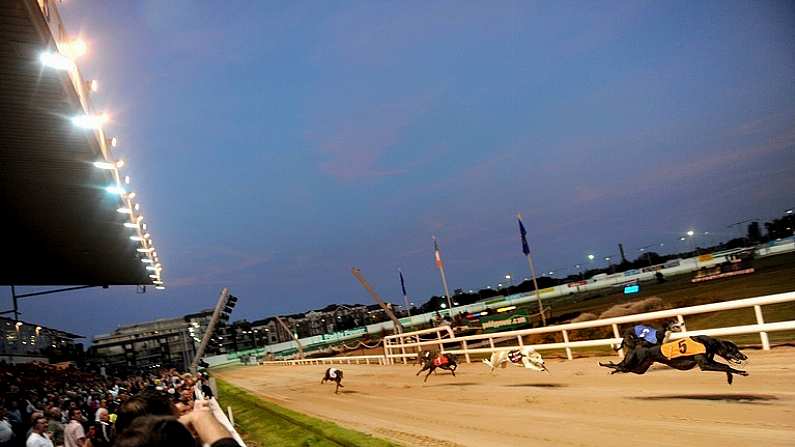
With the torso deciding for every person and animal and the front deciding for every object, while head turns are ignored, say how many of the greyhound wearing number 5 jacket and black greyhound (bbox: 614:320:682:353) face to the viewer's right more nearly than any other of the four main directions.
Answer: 2

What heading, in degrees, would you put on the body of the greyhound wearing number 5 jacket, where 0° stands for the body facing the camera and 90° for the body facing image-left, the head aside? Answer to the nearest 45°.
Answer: approximately 270°

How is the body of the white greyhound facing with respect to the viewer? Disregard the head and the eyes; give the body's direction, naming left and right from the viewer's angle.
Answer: facing to the right of the viewer

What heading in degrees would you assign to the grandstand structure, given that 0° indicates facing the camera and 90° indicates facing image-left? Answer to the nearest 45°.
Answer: approximately 270°

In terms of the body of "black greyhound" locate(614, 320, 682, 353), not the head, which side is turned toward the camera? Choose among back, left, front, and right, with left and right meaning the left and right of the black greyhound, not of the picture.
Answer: right

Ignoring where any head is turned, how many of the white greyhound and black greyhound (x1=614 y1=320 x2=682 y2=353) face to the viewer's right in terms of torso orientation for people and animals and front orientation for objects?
2
